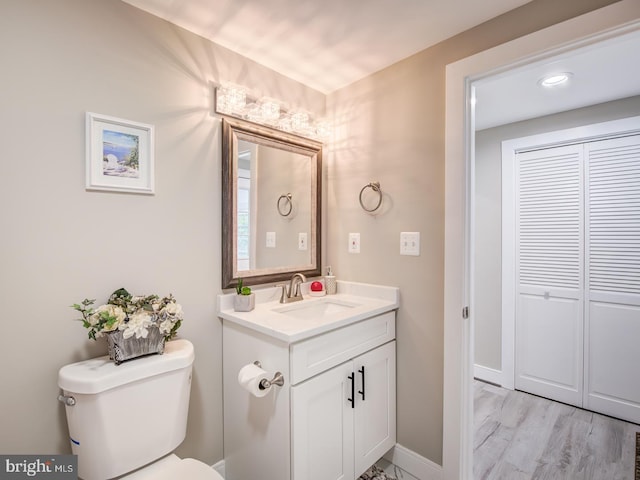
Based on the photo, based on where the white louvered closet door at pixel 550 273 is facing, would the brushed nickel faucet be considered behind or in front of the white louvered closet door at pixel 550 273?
in front

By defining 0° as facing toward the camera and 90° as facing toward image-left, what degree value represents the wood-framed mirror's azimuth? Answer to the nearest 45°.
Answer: approximately 315°

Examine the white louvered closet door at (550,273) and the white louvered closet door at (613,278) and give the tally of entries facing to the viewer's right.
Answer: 0

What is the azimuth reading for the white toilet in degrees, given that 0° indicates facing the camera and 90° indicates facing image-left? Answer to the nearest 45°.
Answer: approximately 315°

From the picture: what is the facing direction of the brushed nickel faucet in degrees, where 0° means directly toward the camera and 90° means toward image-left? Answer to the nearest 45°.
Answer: approximately 315°

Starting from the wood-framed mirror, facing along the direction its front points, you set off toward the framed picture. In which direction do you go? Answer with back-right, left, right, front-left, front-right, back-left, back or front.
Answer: right

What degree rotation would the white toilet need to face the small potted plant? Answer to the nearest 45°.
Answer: approximately 90° to its left

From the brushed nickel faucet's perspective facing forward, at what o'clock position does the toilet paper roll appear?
The toilet paper roll is roughly at 2 o'clock from the brushed nickel faucet.
